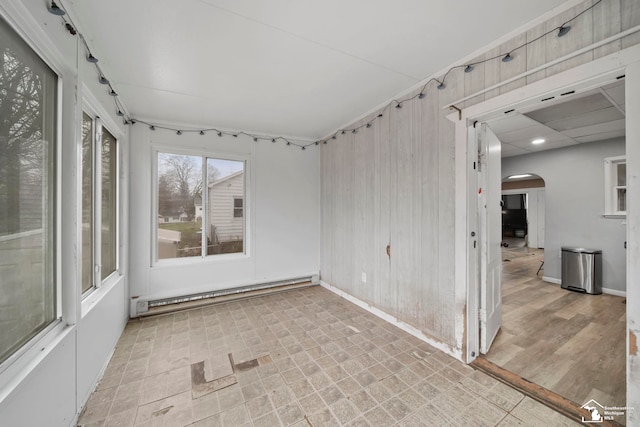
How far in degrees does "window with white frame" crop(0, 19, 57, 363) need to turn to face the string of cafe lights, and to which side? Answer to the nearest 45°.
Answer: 0° — it already faces it

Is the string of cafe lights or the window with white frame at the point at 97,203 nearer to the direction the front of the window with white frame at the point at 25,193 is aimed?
the string of cafe lights

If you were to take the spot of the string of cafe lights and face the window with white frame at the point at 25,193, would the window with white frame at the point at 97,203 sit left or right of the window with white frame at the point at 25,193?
right

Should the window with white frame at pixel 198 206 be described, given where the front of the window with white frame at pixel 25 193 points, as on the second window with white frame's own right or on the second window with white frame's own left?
on the second window with white frame's own left

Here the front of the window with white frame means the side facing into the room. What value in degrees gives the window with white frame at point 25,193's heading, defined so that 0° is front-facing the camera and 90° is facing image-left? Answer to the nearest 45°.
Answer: approximately 270°

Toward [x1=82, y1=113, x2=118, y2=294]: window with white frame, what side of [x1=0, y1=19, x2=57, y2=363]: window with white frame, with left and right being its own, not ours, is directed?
left

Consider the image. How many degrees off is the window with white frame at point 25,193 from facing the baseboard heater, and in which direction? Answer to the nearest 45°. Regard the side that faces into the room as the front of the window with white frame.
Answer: approximately 45° to its left
